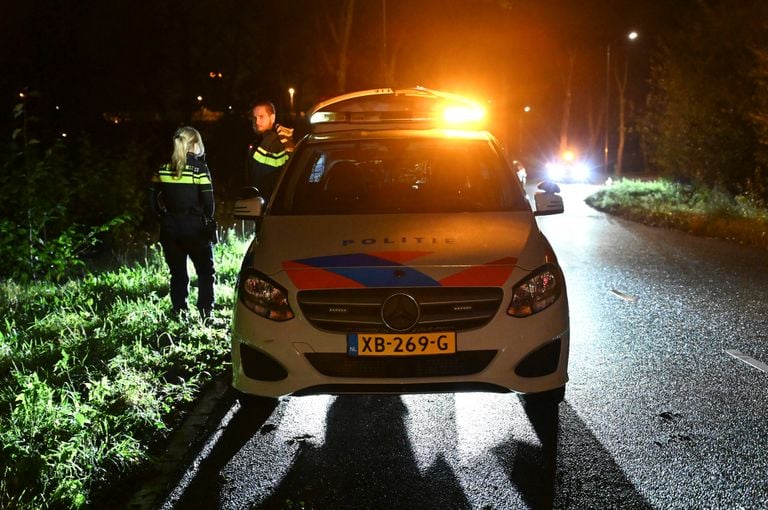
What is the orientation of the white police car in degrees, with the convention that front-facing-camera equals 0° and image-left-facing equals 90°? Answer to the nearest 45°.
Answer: approximately 0°

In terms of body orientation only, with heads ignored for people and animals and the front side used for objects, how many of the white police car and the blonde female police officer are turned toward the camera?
1

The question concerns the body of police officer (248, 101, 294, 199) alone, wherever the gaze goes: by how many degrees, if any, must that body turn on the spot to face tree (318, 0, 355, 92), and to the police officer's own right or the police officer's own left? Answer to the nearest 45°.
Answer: approximately 135° to the police officer's own right

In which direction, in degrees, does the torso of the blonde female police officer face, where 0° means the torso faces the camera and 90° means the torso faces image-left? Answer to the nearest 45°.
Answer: approximately 225°

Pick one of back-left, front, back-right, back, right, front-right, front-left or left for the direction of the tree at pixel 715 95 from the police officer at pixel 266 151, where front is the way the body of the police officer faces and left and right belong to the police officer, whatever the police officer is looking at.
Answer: back

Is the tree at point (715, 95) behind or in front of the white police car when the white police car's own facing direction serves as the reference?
behind

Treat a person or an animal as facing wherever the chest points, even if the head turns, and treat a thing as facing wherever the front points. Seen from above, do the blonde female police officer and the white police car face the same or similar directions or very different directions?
very different directions

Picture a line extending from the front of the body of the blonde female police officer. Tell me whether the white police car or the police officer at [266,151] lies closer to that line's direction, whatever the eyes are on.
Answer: the police officer

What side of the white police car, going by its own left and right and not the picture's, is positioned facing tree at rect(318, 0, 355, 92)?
back

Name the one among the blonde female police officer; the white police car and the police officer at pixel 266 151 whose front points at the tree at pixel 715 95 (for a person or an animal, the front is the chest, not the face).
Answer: the blonde female police officer

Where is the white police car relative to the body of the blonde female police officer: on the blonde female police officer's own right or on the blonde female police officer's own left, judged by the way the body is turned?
on the blonde female police officer's own right
